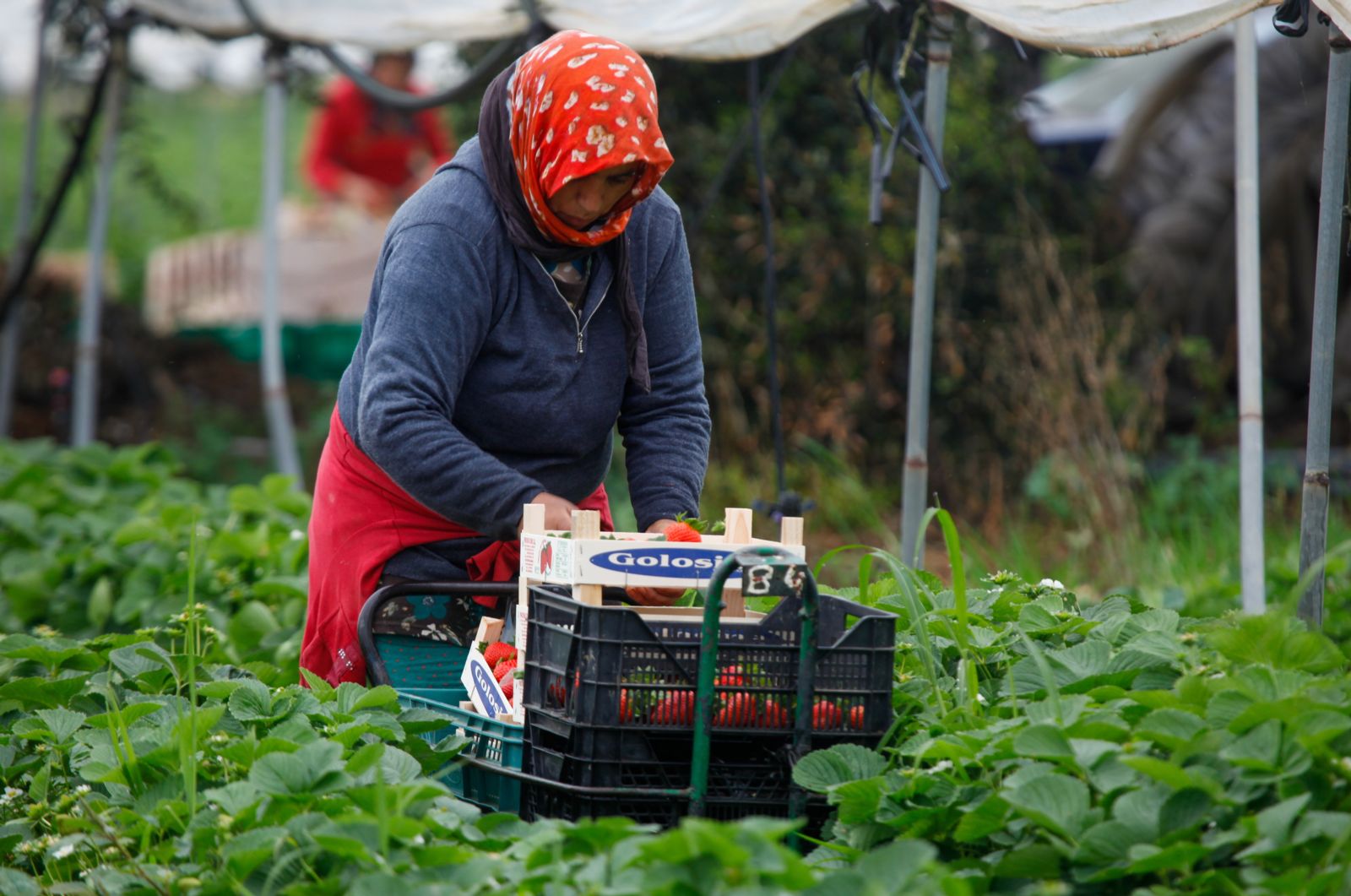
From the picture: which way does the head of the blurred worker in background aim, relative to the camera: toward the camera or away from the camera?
toward the camera

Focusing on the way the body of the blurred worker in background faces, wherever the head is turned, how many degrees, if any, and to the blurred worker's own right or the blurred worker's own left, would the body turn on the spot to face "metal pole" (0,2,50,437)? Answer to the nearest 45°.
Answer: approximately 45° to the blurred worker's own right

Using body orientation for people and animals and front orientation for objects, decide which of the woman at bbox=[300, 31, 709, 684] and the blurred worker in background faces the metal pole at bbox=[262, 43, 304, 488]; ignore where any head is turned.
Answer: the blurred worker in background

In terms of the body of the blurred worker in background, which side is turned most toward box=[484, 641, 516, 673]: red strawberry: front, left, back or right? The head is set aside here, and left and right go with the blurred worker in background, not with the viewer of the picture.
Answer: front

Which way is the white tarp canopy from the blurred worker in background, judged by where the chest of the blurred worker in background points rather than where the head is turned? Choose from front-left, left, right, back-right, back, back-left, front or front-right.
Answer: front

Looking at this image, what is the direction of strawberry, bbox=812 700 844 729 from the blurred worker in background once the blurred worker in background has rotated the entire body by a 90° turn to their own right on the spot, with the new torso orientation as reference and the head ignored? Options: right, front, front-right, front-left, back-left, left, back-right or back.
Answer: left

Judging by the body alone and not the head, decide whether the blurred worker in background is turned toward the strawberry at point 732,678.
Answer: yes

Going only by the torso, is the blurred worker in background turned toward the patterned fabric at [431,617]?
yes

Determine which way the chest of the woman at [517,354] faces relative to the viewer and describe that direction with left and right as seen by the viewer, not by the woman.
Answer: facing the viewer and to the right of the viewer

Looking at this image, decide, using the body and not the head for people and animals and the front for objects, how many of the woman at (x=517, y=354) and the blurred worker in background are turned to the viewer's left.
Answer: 0

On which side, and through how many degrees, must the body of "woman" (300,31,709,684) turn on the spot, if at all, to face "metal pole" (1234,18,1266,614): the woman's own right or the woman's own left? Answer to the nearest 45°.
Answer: approximately 45° to the woman's own left

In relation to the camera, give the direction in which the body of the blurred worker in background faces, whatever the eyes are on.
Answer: toward the camera

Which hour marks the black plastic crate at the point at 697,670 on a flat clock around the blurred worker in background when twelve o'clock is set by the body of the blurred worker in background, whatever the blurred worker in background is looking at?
The black plastic crate is roughly at 12 o'clock from the blurred worker in background.

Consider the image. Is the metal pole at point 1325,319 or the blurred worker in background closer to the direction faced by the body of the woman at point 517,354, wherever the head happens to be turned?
the metal pole

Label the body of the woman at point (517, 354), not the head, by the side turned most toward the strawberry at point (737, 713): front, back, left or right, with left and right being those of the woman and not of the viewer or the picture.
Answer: front

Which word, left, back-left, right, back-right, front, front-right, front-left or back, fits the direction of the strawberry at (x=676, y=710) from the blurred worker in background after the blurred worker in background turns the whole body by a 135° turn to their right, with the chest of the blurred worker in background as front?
back-left
